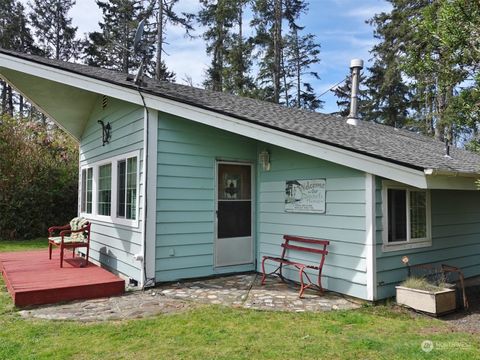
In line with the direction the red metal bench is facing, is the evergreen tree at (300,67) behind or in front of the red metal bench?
behind

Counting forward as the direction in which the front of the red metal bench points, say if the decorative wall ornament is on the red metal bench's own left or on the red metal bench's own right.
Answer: on the red metal bench's own right

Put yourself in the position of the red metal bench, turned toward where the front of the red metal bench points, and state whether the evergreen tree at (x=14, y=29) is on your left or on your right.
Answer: on your right

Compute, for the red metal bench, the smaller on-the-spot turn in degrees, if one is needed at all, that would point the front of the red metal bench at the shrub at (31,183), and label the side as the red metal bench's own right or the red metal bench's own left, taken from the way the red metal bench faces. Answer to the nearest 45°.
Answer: approximately 90° to the red metal bench's own right

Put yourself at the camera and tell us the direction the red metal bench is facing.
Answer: facing the viewer and to the left of the viewer

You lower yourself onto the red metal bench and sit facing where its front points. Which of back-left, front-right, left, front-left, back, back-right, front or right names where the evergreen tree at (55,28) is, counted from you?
right
